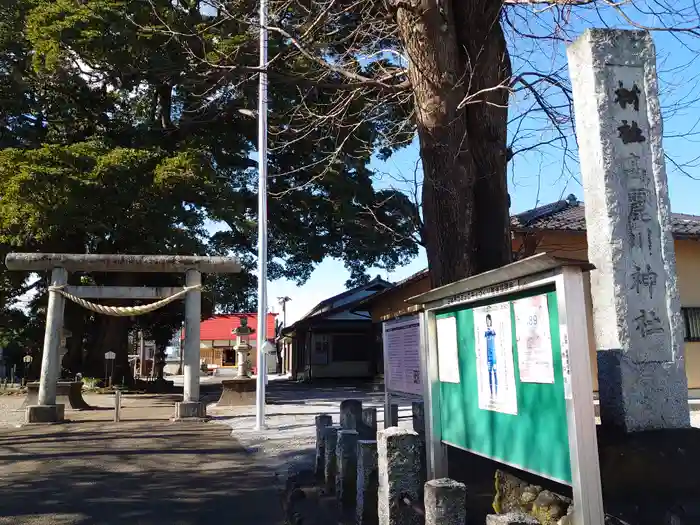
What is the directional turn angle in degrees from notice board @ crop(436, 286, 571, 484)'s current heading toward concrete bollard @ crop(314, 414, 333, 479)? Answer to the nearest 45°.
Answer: approximately 90° to its right

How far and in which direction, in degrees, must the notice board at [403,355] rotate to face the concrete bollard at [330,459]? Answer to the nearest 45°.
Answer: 0° — it already faces it

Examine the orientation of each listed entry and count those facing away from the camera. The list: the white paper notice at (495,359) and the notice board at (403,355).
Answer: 0

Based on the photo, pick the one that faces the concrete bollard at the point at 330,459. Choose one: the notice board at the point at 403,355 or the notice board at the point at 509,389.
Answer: the notice board at the point at 403,355

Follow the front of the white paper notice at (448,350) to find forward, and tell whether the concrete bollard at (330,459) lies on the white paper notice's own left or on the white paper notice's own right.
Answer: on the white paper notice's own right

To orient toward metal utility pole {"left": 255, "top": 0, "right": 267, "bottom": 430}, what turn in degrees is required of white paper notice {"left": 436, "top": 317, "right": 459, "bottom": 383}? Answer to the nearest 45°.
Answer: approximately 90° to its right

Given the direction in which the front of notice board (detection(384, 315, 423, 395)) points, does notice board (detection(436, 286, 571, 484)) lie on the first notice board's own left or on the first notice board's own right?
on the first notice board's own left

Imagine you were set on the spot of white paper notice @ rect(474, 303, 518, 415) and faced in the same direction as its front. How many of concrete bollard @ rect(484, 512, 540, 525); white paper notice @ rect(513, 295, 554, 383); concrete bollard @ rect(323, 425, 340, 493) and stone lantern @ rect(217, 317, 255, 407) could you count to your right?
2

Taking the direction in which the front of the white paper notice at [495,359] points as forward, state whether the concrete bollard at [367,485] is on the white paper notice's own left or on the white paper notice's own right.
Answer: on the white paper notice's own right

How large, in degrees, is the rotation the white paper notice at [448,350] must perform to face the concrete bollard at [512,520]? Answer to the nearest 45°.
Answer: approximately 45° to its left

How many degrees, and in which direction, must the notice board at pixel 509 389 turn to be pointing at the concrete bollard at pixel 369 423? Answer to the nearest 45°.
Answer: approximately 90° to its right

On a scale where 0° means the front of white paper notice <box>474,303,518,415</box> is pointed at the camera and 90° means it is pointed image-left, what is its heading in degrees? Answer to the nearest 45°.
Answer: approximately 45°
